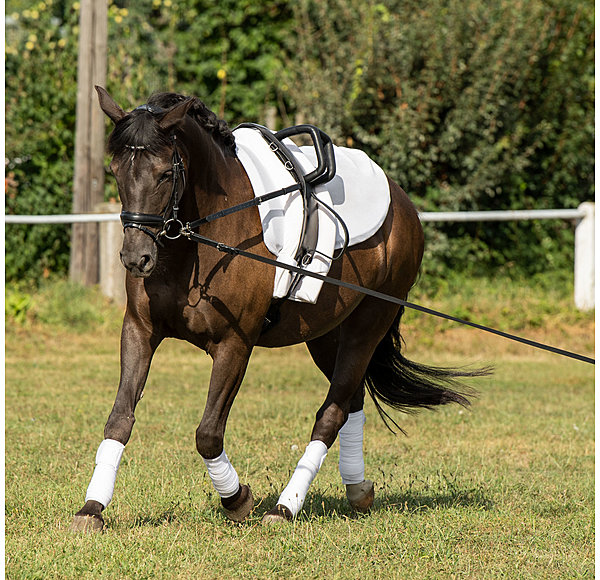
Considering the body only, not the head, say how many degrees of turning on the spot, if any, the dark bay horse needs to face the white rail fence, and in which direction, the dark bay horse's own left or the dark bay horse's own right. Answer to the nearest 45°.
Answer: approximately 135° to the dark bay horse's own right

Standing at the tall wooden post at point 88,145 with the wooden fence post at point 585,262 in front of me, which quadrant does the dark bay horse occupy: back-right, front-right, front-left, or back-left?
front-right

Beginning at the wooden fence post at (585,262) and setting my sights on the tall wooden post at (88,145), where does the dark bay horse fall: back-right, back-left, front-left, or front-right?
front-left

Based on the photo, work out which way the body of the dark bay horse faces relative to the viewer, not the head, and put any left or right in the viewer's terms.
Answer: facing the viewer and to the left of the viewer

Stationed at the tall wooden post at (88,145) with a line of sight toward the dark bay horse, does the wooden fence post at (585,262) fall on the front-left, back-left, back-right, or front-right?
front-left

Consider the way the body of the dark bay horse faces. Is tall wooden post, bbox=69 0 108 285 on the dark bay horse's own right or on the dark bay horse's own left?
on the dark bay horse's own right

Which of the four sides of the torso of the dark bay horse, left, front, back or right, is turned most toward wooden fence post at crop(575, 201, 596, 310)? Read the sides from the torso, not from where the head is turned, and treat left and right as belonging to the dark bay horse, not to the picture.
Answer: back
